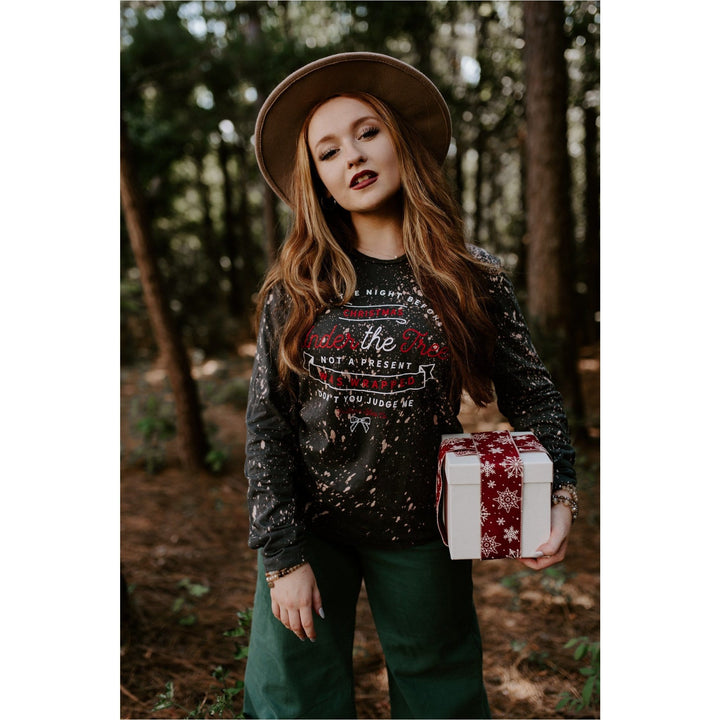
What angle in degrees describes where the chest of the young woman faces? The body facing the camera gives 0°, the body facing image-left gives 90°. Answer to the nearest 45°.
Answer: approximately 0°

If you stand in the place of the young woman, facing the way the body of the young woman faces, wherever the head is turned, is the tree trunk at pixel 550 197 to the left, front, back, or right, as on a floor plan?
back
